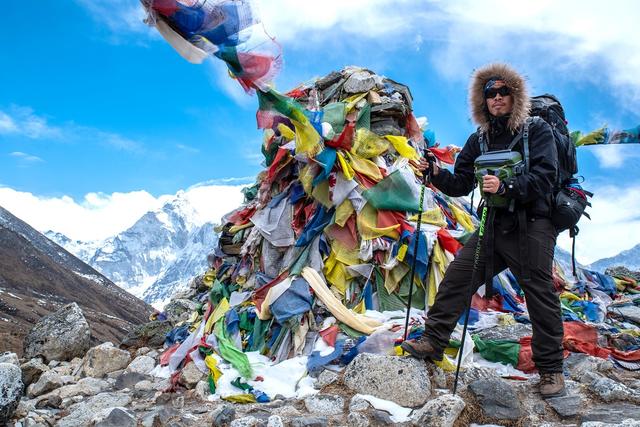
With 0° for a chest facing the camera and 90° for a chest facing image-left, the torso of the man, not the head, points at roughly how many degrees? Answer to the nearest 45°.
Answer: approximately 45°

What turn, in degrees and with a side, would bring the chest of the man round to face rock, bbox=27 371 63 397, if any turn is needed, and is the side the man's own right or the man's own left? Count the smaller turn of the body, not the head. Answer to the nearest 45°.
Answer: approximately 45° to the man's own right

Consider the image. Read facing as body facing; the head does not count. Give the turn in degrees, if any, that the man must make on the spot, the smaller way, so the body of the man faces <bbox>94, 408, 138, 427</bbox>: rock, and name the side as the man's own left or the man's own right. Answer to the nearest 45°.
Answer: approximately 45° to the man's own right

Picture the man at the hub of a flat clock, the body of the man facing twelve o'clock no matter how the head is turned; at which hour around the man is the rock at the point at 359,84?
The rock is roughly at 3 o'clock from the man.

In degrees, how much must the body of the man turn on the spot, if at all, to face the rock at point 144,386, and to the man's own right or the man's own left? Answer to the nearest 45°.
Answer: approximately 90° to the man's own right

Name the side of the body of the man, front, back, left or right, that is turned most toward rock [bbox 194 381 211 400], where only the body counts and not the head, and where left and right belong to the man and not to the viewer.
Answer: right

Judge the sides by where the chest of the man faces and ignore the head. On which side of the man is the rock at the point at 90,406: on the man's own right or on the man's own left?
on the man's own right
